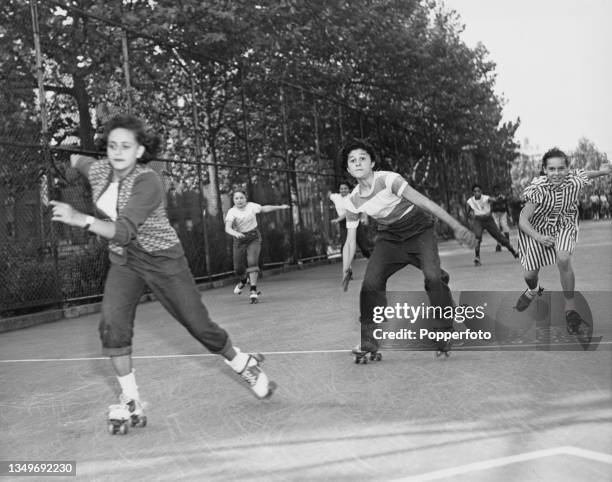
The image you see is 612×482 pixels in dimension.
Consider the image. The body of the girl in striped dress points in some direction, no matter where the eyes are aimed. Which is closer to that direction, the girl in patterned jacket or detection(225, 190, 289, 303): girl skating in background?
the girl in patterned jacket

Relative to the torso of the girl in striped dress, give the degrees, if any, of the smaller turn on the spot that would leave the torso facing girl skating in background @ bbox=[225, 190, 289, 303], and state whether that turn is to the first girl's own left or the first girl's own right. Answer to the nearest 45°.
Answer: approximately 135° to the first girl's own right

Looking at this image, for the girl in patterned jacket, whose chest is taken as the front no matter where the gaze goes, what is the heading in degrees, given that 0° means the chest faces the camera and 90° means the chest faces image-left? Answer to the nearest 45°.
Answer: approximately 45°

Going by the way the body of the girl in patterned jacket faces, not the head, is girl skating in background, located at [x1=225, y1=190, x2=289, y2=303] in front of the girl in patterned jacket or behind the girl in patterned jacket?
behind

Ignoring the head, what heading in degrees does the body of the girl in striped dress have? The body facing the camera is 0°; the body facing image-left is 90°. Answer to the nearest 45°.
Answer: approximately 0°

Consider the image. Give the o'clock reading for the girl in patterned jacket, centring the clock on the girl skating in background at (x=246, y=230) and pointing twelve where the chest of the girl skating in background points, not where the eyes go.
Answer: The girl in patterned jacket is roughly at 12 o'clock from the girl skating in background.

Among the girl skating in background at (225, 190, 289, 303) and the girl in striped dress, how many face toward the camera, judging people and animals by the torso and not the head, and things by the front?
2
